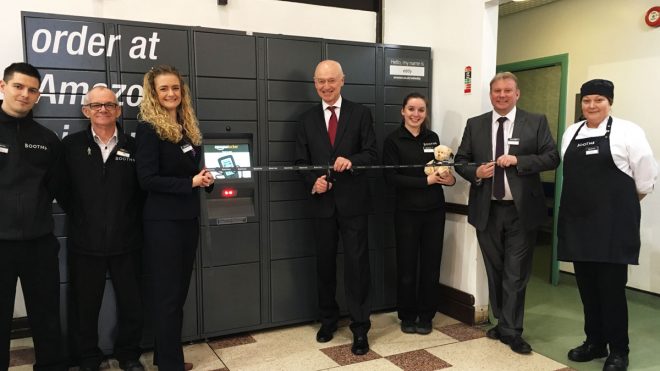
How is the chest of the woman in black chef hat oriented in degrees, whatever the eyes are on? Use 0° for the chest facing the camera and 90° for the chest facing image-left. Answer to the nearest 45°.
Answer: approximately 45°

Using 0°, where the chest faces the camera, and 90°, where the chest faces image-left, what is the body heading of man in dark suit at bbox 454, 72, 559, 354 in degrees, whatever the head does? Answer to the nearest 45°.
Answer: approximately 0°

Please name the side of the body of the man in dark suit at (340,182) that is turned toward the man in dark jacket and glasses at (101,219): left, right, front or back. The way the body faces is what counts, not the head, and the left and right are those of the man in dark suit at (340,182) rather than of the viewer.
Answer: right

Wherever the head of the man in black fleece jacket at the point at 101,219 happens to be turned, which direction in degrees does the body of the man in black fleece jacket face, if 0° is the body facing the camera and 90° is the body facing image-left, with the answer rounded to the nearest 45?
approximately 0°

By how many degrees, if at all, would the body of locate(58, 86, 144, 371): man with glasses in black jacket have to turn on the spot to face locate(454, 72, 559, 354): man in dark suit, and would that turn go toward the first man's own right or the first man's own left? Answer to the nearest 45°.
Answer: approximately 90° to the first man's own left

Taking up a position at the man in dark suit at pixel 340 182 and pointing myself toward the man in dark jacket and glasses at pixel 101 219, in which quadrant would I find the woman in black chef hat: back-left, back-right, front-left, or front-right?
back-left

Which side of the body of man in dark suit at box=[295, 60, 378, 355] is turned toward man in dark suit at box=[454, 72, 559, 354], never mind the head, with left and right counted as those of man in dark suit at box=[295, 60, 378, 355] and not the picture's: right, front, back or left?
left
